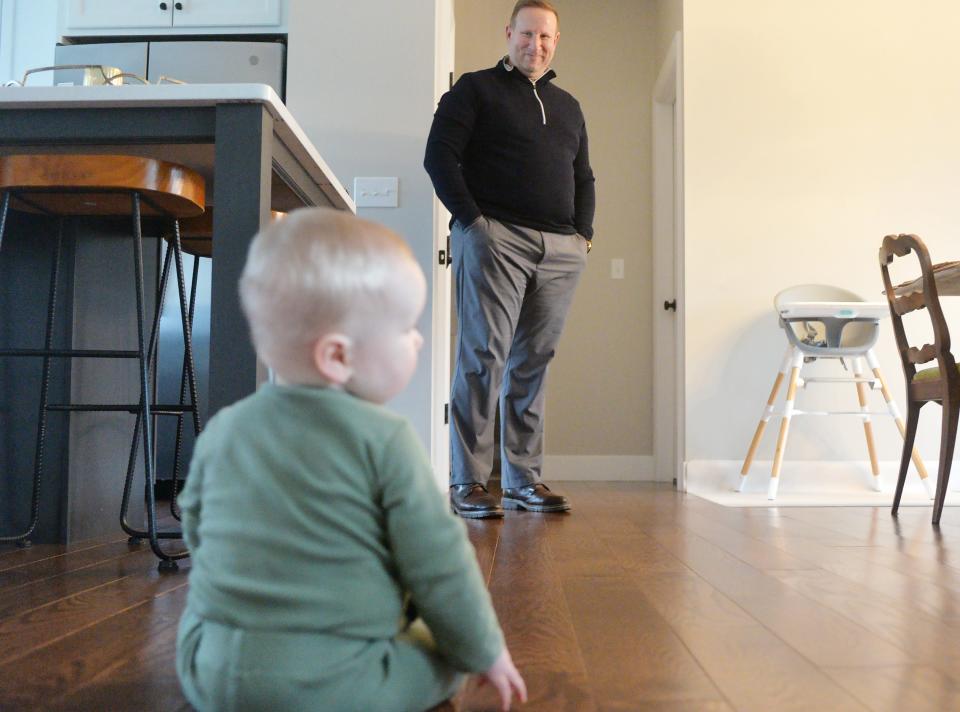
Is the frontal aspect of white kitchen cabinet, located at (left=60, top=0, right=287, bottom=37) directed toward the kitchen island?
yes

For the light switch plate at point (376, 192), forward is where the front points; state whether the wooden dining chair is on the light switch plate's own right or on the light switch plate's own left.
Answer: on the light switch plate's own left

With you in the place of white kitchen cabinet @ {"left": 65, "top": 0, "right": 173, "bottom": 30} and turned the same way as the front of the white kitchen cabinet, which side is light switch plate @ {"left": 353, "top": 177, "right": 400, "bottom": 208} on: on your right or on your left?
on your left

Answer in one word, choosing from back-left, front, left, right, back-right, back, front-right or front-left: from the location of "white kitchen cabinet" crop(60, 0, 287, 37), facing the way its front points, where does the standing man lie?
front-left

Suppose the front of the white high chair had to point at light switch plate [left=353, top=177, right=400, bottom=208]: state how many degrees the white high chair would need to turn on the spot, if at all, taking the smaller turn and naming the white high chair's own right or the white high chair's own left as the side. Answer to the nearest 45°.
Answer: approximately 45° to the white high chair's own right

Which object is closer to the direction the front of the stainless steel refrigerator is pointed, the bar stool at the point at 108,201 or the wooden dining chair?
the bar stool

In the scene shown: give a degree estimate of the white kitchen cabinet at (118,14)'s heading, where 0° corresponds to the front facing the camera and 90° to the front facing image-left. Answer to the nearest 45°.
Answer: approximately 0°

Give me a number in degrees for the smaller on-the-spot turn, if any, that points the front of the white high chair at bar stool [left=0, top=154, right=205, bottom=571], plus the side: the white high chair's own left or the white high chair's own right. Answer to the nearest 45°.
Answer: approximately 45° to the white high chair's own right

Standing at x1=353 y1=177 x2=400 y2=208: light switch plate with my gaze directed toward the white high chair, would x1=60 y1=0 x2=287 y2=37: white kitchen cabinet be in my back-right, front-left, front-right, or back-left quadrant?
back-left

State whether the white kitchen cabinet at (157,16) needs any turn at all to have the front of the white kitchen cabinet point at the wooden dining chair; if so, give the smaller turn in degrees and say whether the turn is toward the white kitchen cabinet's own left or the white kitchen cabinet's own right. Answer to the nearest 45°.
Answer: approximately 45° to the white kitchen cabinet's own left
